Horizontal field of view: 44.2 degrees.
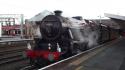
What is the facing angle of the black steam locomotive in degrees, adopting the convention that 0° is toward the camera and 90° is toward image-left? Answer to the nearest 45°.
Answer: approximately 45°
